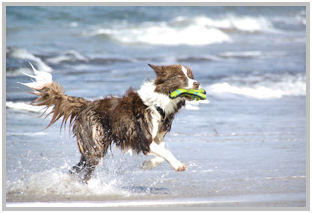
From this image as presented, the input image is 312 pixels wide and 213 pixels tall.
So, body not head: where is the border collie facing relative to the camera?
to the viewer's right
